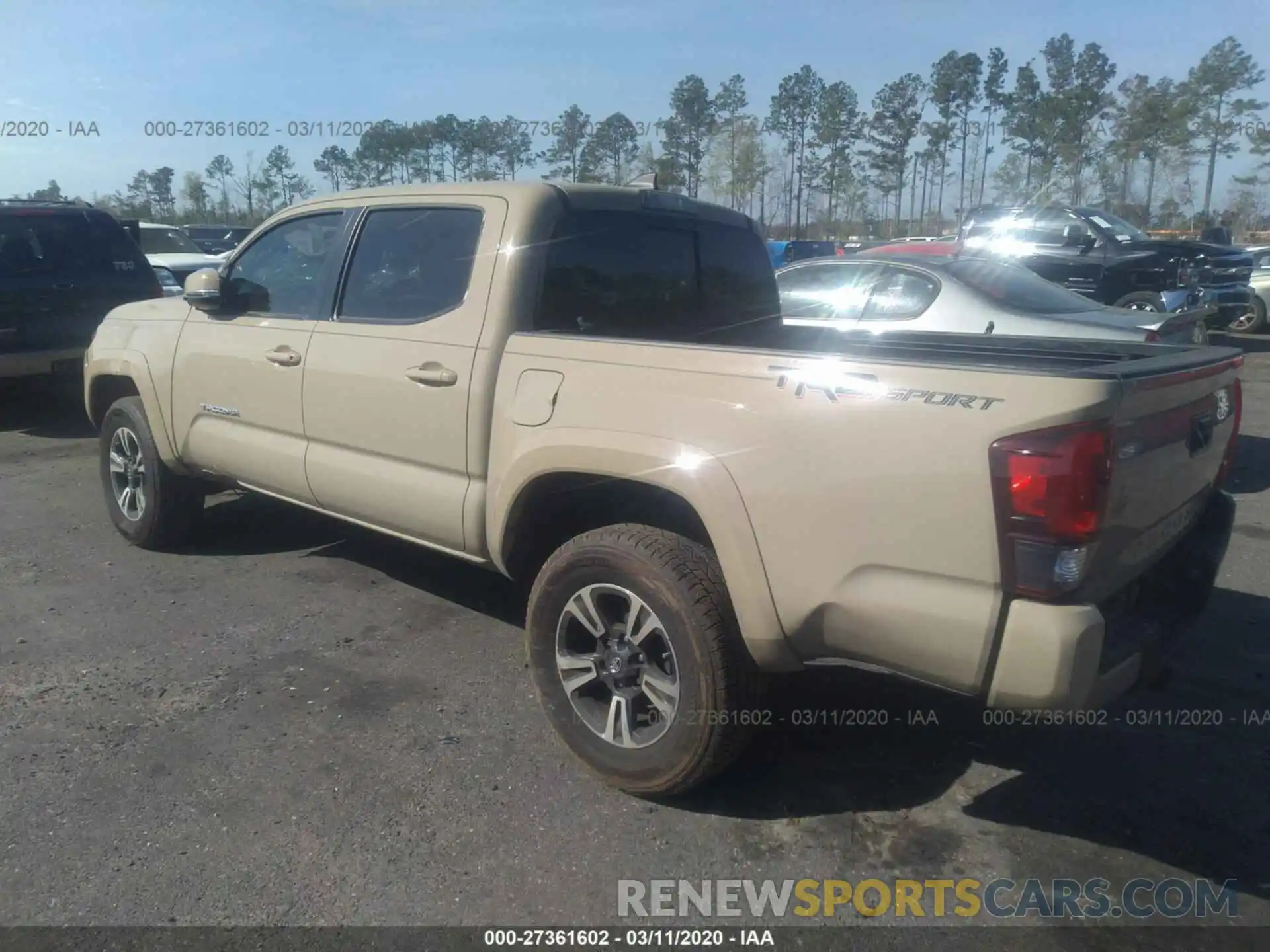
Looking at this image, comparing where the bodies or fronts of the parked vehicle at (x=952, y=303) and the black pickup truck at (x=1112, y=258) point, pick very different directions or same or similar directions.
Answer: very different directions

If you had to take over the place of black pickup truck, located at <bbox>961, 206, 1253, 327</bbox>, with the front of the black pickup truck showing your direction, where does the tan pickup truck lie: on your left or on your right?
on your right

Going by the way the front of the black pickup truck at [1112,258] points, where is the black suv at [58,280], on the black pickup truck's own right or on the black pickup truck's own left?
on the black pickup truck's own right

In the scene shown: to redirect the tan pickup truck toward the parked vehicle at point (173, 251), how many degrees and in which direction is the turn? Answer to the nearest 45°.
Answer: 0° — it already faces it

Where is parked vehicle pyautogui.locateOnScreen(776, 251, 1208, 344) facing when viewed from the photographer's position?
facing away from the viewer and to the left of the viewer

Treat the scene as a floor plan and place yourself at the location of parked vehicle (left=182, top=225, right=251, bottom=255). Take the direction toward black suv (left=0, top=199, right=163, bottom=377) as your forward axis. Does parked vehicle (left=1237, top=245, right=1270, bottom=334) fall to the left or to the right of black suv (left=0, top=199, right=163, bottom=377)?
left

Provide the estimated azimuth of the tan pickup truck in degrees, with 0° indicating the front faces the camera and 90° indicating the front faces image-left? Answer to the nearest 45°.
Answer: approximately 135°

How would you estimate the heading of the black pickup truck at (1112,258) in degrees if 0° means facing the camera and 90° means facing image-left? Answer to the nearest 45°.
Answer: approximately 315°

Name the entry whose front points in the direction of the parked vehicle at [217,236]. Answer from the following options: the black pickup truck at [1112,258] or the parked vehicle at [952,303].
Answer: the parked vehicle at [952,303]

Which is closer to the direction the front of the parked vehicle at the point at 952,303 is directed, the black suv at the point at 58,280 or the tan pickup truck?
the black suv

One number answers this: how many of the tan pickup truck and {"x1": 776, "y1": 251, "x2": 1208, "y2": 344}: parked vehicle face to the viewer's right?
0

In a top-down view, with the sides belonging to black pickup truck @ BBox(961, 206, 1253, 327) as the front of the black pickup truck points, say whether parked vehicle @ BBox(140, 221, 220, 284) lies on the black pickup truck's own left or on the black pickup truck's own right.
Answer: on the black pickup truck's own right

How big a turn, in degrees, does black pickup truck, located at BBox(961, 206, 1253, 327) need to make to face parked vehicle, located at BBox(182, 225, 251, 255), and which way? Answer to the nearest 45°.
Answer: approximately 135° to its right

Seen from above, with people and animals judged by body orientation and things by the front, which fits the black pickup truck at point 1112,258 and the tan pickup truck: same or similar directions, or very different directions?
very different directions
